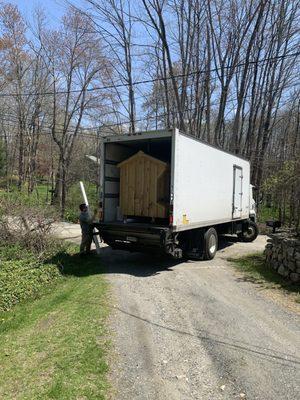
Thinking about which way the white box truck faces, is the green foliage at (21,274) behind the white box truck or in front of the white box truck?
behind

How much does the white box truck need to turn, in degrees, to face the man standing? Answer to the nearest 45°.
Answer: approximately 135° to its left

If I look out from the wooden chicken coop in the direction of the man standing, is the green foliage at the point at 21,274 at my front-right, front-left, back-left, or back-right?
front-left

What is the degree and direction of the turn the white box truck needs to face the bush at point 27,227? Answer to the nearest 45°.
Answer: approximately 135° to its left

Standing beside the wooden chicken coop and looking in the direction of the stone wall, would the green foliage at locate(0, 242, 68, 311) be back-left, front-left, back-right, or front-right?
back-right

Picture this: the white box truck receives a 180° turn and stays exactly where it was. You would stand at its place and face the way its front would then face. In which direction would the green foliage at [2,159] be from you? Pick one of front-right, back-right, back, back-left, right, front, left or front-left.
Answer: right

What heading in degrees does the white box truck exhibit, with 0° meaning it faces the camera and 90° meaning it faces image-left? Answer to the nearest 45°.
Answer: approximately 225°
